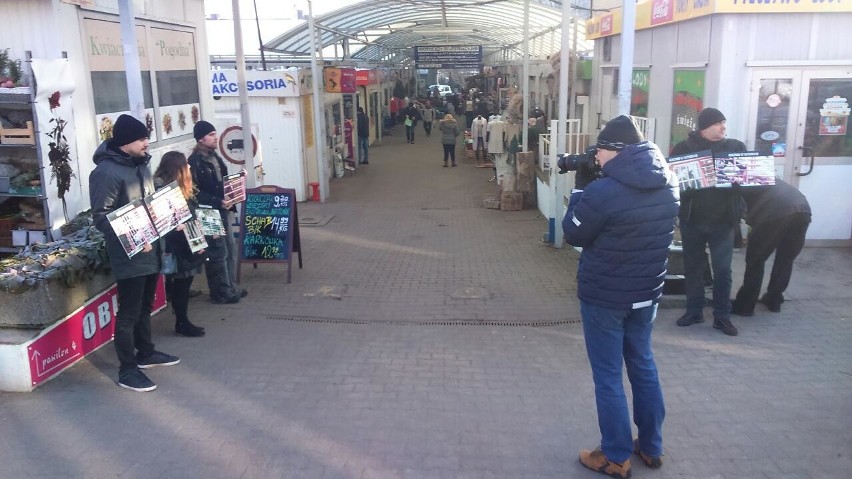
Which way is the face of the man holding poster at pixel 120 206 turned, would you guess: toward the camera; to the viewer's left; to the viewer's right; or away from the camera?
to the viewer's right

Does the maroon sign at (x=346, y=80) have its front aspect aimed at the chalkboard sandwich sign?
yes

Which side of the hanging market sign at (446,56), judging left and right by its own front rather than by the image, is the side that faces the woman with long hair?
front

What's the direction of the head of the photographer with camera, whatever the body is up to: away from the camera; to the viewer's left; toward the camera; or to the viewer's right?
to the viewer's left

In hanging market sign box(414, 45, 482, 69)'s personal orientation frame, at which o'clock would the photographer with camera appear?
The photographer with camera is roughly at 12 o'clock from the hanging market sign.

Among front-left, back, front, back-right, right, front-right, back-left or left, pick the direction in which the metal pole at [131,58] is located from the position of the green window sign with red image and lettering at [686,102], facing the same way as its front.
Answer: front-right

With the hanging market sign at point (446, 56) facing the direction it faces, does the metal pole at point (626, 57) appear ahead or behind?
ahead

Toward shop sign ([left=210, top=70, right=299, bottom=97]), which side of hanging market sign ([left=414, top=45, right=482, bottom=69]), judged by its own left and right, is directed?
front

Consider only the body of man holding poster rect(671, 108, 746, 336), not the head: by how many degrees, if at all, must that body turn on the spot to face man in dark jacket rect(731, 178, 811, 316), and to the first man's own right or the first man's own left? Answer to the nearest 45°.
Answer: approximately 135° to the first man's own left

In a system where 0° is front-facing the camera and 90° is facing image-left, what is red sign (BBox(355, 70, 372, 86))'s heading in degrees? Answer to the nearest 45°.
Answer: approximately 0°

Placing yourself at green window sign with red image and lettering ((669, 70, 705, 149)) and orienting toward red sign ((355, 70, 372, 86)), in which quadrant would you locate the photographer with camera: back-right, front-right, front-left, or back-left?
back-left

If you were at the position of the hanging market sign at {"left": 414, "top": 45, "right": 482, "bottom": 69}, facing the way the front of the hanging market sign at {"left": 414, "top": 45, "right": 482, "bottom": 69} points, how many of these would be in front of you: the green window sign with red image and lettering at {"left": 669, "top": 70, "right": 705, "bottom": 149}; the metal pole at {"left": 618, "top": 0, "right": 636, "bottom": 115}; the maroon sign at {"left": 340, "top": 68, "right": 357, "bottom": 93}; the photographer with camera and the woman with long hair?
5
